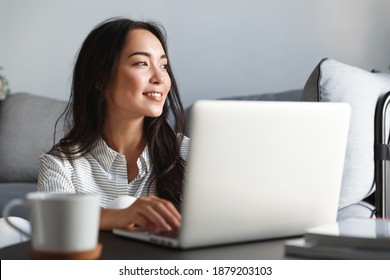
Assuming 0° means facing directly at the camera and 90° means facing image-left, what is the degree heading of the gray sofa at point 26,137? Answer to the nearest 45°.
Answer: approximately 0°

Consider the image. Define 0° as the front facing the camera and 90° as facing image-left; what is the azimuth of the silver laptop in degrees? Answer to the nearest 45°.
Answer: approximately 135°

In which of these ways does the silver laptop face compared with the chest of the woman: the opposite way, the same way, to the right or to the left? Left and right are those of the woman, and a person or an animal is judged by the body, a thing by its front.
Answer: the opposite way

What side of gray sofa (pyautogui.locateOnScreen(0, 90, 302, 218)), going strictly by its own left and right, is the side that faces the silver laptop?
front

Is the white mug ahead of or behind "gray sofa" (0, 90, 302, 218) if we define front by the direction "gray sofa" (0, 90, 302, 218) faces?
ahead

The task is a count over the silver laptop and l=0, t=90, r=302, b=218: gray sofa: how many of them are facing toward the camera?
1
